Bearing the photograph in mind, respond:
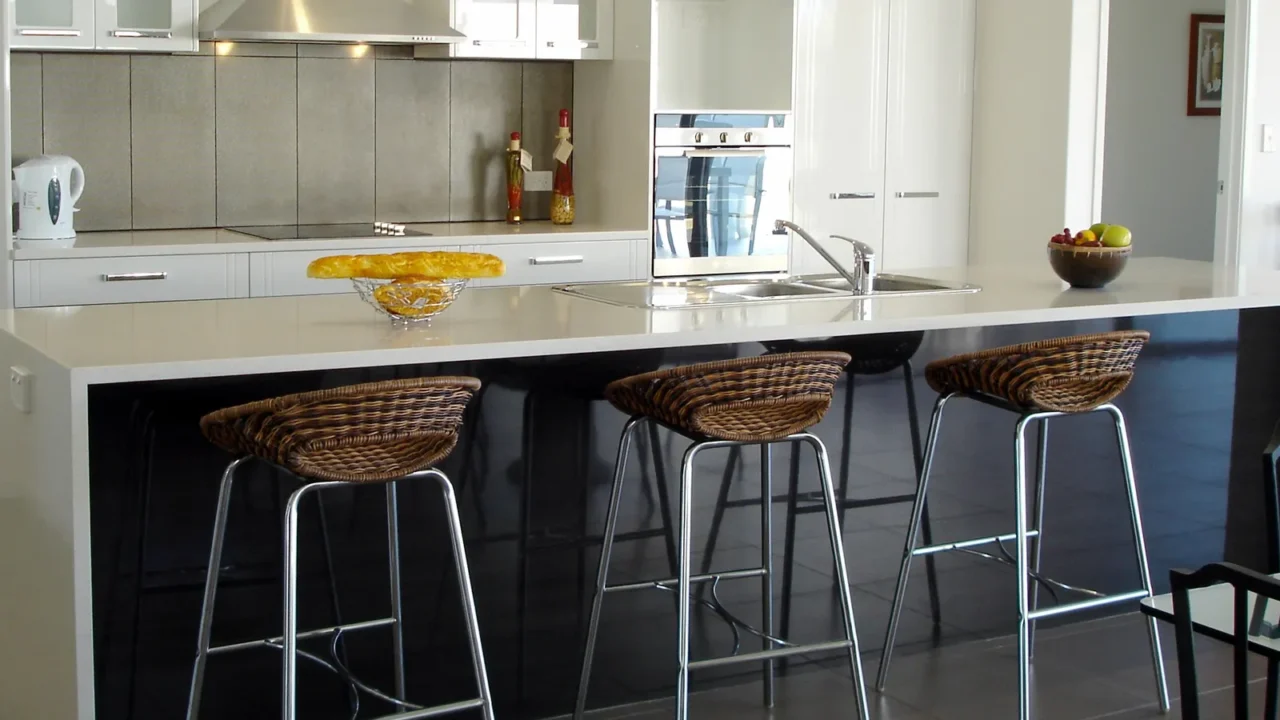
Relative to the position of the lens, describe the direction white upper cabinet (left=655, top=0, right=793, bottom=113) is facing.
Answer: facing the viewer

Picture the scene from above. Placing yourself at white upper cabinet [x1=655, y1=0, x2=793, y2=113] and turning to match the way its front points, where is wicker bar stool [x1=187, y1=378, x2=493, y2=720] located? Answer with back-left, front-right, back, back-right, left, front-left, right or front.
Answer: front

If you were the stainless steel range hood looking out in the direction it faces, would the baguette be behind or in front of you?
in front

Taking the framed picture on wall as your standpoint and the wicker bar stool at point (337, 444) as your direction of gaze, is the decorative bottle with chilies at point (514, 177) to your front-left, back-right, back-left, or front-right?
front-right

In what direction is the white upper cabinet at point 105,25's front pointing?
toward the camera

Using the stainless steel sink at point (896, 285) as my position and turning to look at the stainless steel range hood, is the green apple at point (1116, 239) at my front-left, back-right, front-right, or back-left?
back-right

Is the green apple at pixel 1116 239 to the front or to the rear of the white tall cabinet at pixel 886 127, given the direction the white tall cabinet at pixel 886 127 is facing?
to the front

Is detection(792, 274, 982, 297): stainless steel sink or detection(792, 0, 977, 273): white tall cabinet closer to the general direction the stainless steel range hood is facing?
the stainless steel sink

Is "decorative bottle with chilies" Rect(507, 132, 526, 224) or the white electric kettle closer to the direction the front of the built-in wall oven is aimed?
the white electric kettle

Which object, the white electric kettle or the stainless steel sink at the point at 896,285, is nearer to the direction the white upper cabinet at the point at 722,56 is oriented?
the stainless steel sink
